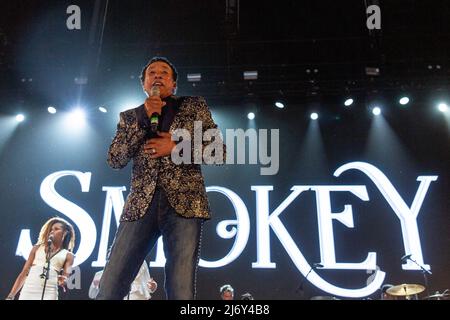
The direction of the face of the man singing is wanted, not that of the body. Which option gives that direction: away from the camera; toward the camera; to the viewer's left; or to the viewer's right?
toward the camera

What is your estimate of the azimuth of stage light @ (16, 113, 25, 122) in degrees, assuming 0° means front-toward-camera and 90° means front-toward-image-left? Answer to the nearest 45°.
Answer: approximately 0°

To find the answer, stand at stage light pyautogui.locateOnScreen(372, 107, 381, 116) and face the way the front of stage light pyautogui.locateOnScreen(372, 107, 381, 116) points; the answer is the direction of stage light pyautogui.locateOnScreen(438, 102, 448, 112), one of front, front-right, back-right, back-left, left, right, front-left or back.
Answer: left

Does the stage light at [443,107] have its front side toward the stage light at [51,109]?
no

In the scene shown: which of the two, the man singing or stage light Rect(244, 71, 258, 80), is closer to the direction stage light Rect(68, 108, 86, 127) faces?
the man singing

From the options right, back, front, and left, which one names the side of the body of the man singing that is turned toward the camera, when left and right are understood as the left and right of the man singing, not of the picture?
front

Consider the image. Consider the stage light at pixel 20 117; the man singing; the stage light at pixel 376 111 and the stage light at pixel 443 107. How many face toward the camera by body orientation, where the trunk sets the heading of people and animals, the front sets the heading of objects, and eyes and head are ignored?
4

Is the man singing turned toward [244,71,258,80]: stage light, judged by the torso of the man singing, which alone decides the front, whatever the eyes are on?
no

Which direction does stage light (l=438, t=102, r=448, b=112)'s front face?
toward the camera

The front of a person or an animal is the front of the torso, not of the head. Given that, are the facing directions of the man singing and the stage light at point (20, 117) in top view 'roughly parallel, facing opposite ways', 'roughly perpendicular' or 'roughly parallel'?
roughly parallel

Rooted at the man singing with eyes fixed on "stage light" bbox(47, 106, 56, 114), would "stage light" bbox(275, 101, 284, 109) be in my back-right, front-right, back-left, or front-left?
front-right
